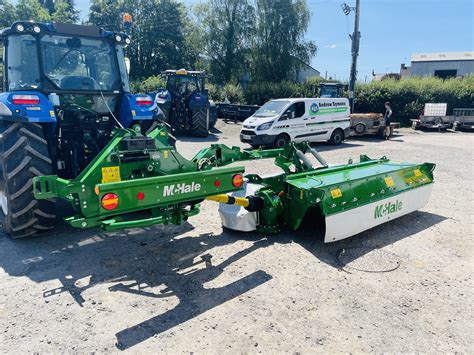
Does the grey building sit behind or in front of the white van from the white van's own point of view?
behind

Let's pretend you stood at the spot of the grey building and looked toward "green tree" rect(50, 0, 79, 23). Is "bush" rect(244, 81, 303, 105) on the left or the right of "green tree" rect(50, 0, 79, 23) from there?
left

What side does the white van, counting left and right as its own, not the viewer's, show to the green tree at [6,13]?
right

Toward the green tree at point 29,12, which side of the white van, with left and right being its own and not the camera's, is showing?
right

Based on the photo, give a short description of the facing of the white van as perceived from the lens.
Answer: facing the viewer and to the left of the viewer

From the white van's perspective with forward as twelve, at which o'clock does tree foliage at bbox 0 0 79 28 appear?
The tree foliage is roughly at 3 o'clock from the white van.

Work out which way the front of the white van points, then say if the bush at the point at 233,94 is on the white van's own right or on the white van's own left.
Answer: on the white van's own right

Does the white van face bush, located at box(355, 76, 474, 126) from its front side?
no

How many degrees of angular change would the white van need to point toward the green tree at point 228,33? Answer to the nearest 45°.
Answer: approximately 135° to its right

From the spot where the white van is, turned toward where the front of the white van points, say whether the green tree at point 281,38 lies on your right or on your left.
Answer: on your right

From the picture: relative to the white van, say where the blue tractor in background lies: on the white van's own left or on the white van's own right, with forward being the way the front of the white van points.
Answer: on the white van's own right

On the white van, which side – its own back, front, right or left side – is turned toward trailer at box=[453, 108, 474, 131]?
back

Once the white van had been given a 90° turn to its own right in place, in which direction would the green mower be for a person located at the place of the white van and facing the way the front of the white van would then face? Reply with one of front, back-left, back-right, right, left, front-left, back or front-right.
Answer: back-left

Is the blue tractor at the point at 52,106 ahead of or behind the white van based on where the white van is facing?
ahead

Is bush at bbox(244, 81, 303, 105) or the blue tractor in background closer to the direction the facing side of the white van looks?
the blue tractor in background

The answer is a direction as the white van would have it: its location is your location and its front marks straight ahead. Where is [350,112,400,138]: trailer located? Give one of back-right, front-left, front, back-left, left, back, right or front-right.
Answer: back

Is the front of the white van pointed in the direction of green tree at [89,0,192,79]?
no
